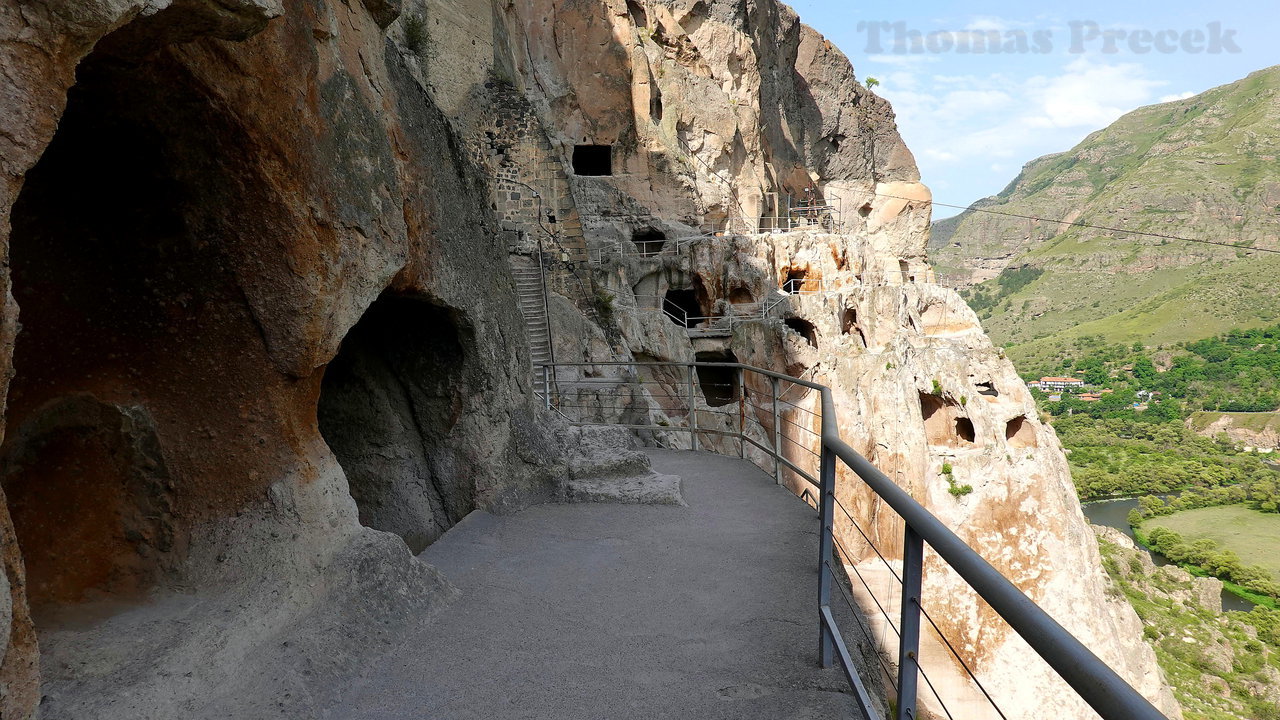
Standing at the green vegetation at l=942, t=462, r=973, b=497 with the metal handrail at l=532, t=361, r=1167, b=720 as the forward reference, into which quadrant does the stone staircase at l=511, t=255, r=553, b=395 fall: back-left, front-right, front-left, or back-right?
front-right

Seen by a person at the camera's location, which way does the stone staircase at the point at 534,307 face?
facing the viewer

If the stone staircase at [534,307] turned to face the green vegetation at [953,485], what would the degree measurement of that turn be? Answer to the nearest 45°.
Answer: approximately 90° to its left

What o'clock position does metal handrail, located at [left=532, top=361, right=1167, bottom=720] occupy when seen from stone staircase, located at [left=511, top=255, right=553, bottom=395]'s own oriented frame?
The metal handrail is roughly at 12 o'clock from the stone staircase.

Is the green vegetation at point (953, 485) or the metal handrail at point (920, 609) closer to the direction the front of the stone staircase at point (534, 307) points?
the metal handrail

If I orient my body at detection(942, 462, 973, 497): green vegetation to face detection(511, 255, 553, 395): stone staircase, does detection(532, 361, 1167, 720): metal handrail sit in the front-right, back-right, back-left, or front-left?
front-left
